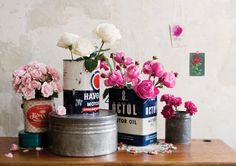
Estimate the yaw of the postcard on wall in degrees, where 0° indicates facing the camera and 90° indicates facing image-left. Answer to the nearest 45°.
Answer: approximately 0°

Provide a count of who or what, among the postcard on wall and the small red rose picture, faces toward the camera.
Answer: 2

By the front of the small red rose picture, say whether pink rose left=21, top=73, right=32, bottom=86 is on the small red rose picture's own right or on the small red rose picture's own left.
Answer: on the small red rose picture's own right
